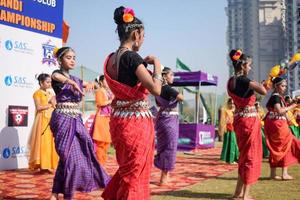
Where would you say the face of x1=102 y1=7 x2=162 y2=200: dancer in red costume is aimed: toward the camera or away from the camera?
away from the camera

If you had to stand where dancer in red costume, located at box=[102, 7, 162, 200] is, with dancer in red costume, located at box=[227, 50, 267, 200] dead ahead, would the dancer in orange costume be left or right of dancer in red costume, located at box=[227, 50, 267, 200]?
left

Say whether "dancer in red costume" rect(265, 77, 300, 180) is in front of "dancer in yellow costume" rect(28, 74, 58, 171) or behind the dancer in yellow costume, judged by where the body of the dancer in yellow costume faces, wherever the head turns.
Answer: in front

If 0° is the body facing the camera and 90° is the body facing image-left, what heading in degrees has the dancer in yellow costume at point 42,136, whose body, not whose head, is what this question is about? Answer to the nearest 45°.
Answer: approximately 315°
